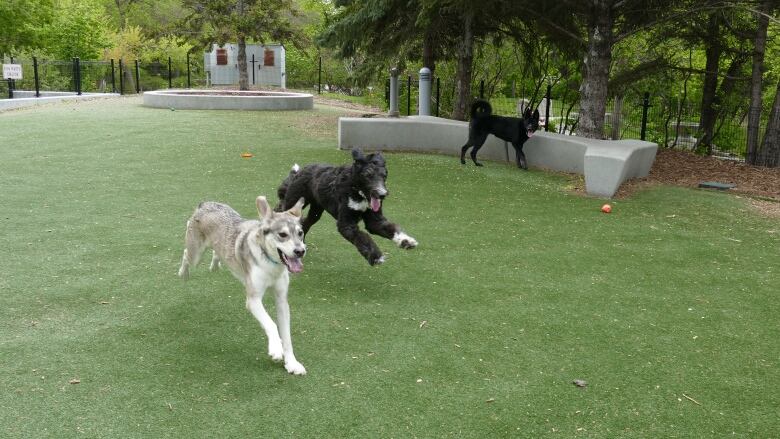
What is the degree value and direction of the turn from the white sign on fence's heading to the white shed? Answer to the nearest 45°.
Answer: approximately 135° to its left

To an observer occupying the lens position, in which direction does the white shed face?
facing the viewer

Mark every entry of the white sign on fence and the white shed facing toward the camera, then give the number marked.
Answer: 2

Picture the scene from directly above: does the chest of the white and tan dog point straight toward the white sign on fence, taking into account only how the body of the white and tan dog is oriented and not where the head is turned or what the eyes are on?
no

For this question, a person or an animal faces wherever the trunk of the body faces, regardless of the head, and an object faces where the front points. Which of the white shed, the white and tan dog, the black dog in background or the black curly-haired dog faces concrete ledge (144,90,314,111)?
the white shed

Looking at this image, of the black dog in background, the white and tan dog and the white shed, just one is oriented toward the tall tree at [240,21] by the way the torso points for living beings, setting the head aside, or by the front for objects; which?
the white shed

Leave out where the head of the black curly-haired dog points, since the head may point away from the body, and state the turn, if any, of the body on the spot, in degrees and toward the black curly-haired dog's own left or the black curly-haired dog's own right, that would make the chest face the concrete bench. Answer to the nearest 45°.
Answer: approximately 90° to the black curly-haired dog's own left

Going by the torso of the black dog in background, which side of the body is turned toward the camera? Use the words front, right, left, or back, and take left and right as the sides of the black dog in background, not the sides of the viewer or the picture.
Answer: right

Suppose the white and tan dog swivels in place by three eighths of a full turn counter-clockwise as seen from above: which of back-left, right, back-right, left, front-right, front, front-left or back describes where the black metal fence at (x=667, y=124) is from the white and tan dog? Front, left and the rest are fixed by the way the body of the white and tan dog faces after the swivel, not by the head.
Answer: front-right

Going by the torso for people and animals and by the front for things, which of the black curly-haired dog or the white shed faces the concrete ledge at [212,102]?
the white shed

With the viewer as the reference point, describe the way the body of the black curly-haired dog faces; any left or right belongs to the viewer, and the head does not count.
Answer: facing the viewer and to the right of the viewer

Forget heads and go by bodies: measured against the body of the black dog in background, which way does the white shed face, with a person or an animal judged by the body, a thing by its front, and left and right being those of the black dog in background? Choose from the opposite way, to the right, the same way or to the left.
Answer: to the right

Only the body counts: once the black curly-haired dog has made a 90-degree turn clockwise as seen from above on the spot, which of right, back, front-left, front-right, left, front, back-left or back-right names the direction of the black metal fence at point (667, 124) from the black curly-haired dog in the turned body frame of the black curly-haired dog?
back

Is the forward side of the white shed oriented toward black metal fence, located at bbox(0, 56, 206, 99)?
no

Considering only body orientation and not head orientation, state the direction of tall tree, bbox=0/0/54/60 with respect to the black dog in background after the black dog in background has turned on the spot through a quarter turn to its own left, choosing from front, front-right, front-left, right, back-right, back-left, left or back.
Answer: front-left

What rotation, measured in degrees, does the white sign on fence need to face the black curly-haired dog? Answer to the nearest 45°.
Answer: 0° — it already faces it

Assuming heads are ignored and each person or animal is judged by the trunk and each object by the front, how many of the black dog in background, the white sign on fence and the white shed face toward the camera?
2

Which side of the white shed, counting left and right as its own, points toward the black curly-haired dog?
front

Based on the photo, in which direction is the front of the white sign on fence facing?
toward the camera

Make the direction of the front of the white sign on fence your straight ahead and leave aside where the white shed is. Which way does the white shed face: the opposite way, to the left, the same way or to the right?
the same way

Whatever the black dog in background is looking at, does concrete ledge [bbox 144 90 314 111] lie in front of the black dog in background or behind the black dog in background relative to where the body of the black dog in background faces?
behind
